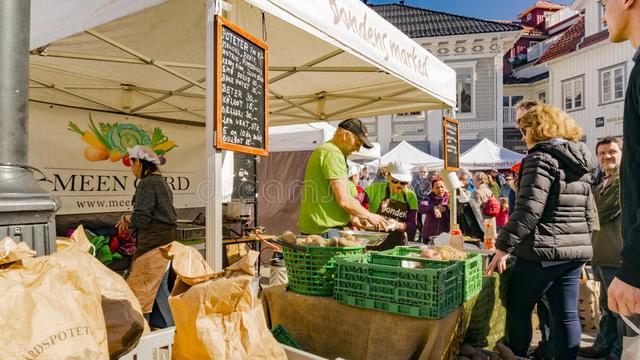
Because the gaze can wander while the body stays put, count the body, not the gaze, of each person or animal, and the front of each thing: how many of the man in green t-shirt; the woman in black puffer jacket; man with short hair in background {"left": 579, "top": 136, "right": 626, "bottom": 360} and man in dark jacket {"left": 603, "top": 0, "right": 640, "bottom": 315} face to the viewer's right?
1

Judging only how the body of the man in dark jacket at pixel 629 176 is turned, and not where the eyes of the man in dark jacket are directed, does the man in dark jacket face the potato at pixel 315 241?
yes

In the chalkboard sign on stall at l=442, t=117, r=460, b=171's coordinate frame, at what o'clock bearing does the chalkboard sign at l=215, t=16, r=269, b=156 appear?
The chalkboard sign is roughly at 2 o'clock from the chalkboard sign on stall.

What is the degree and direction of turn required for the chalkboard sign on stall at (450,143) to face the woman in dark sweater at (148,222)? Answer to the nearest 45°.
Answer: approximately 90° to its right

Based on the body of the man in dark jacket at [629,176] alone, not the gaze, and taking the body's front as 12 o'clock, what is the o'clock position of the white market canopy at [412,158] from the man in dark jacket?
The white market canopy is roughly at 2 o'clock from the man in dark jacket.

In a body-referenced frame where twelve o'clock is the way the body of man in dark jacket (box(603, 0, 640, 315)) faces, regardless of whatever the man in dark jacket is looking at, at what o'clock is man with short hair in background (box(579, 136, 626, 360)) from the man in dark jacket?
The man with short hair in background is roughly at 3 o'clock from the man in dark jacket.

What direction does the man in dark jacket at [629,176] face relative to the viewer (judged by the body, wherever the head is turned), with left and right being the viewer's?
facing to the left of the viewer

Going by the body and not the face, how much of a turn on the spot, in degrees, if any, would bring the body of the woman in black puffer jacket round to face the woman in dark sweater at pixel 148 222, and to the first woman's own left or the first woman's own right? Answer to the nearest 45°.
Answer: approximately 45° to the first woman's own left

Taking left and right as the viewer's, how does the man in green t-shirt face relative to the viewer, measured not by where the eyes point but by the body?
facing to the right of the viewer

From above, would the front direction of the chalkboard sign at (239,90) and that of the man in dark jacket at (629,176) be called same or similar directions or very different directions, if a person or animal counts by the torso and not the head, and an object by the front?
very different directions

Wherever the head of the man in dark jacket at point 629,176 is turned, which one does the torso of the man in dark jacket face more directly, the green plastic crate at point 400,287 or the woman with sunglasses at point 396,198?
the green plastic crate

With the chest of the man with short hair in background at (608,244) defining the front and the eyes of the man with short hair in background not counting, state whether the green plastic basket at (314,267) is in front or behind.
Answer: in front
